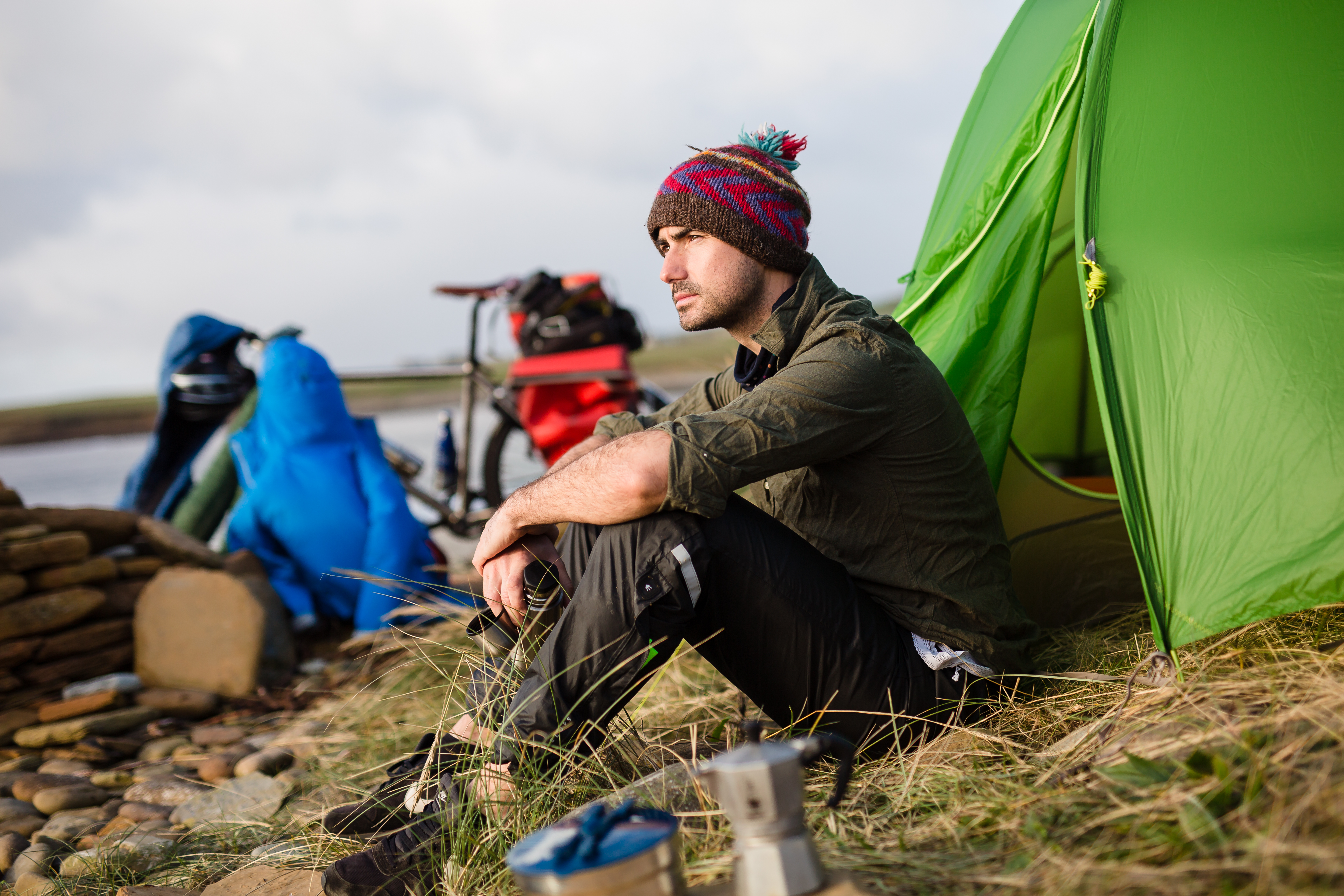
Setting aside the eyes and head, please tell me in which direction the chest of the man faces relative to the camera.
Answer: to the viewer's left

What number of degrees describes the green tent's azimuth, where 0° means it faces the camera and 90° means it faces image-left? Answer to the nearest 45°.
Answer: approximately 45°

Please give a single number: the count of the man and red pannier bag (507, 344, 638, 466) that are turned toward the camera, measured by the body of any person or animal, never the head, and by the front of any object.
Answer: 1

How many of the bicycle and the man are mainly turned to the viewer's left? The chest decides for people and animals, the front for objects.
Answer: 2

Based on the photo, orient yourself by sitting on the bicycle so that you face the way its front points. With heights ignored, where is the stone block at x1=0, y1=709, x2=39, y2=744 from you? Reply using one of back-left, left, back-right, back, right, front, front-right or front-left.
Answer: front-left

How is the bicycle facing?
to the viewer's left

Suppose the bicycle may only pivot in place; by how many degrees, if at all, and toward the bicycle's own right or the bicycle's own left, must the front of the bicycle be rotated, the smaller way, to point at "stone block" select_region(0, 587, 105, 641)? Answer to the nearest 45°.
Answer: approximately 45° to the bicycle's own left

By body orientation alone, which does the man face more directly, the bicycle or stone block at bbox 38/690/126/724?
the stone block

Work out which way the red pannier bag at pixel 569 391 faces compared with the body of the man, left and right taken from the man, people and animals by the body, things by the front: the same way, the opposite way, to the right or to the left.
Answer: to the left
